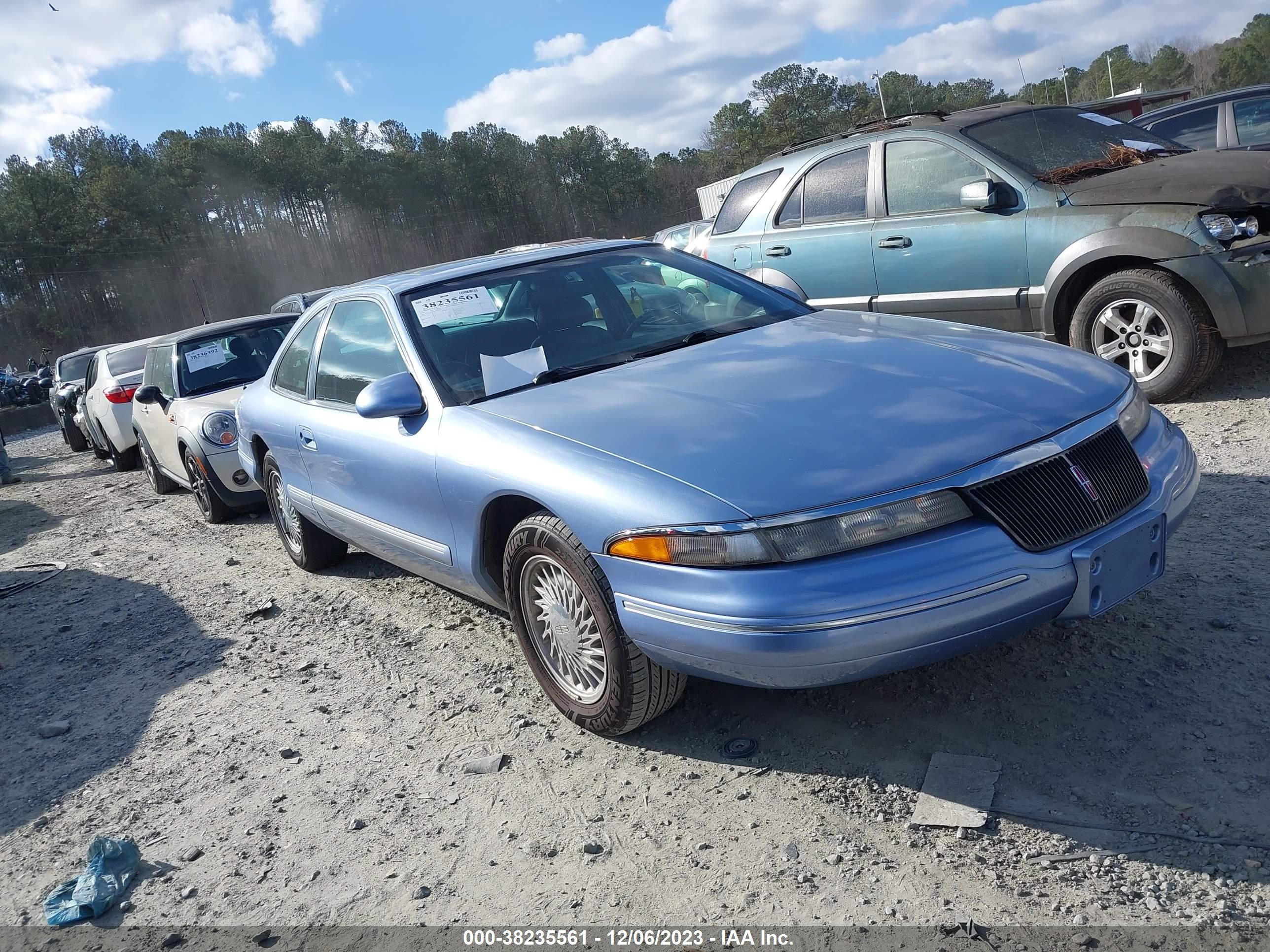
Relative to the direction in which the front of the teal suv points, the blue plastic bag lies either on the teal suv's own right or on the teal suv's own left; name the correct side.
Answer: on the teal suv's own right

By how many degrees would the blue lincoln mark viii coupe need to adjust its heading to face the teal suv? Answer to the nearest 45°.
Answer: approximately 90° to its left

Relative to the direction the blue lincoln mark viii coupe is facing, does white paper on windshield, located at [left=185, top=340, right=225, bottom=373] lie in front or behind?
behind

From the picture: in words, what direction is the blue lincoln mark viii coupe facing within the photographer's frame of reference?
facing the viewer and to the right of the viewer

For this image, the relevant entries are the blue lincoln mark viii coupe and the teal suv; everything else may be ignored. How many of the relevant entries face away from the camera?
0

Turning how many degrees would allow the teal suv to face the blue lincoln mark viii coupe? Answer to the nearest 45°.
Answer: approximately 45° to its right
